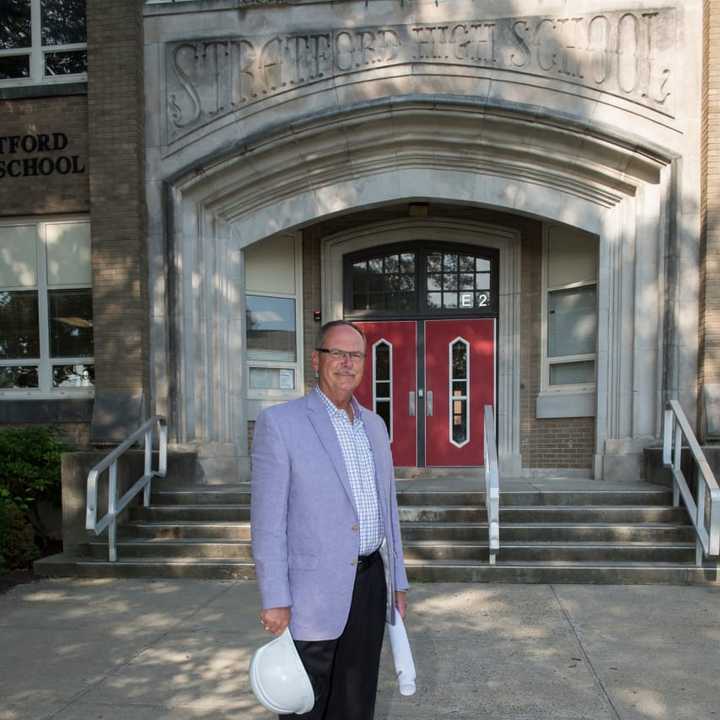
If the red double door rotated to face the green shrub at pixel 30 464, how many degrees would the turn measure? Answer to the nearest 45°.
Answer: approximately 45° to its right

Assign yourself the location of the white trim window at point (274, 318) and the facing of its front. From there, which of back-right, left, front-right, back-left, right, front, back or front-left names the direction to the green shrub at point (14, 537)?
front-right

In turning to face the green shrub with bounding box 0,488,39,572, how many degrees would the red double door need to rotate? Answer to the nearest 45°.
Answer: approximately 45° to its right

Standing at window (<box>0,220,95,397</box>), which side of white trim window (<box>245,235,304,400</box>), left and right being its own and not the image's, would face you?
right

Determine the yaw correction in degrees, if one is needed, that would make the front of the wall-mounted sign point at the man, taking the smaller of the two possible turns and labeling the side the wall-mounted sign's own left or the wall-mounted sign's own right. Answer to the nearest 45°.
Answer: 0° — it already faces them
